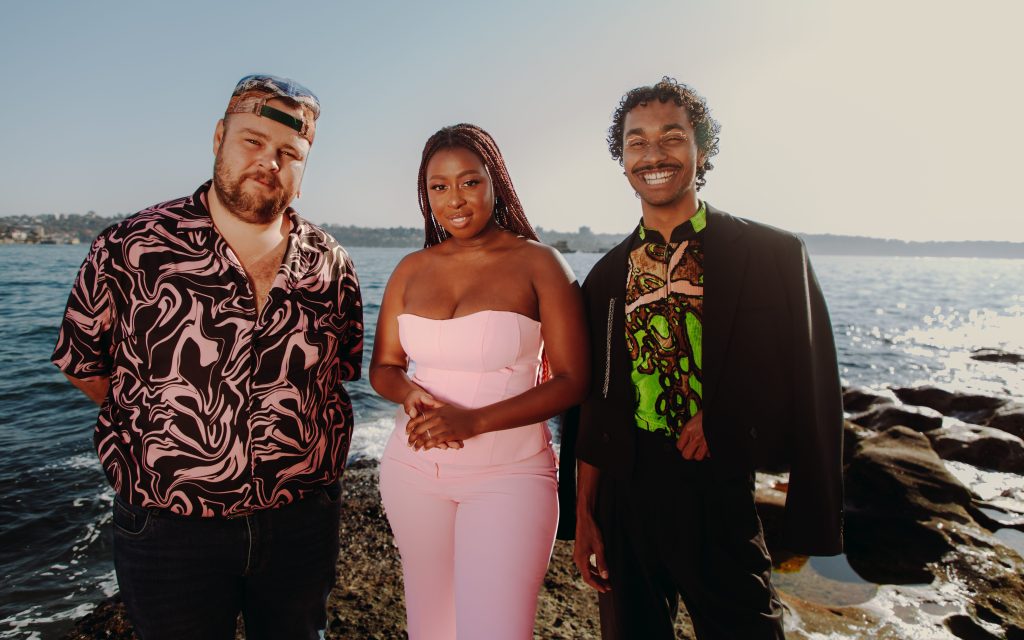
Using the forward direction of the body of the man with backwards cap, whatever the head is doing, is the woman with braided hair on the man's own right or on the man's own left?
on the man's own left

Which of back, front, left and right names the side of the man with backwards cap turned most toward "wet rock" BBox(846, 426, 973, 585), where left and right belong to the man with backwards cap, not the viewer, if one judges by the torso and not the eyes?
left

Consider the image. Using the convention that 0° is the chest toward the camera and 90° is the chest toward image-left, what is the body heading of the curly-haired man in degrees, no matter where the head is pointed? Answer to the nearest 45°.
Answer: approximately 0°

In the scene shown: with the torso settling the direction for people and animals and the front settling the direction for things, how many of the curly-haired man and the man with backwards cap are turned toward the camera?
2

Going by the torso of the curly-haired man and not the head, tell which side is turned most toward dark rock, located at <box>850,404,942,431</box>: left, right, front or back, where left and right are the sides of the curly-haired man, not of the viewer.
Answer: back

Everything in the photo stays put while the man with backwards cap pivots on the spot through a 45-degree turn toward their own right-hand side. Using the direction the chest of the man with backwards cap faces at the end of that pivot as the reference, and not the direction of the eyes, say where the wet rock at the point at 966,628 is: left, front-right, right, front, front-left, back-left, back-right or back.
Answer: back-left

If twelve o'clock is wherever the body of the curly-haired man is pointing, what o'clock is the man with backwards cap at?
The man with backwards cap is roughly at 2 o'clock from the curly-haired man.

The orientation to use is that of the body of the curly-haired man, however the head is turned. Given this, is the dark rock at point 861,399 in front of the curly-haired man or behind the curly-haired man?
behind
